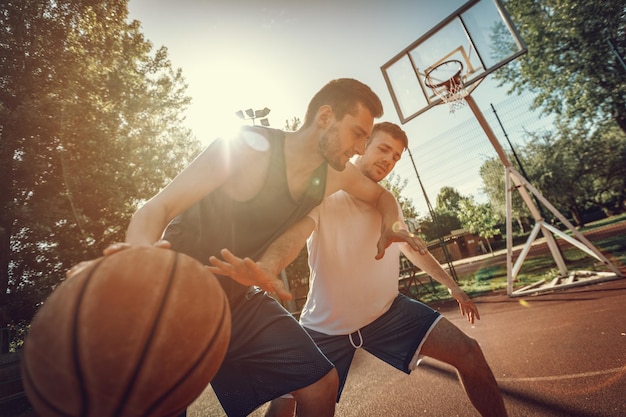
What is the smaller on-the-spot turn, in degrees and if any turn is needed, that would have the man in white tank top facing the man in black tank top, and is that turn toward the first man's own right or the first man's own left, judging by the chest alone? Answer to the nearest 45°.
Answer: approximately 45° to the first man's own right

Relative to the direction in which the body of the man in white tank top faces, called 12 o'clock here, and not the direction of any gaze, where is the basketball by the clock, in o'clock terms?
The basketball is roughly at 1 o'clock from the man in white tank top.

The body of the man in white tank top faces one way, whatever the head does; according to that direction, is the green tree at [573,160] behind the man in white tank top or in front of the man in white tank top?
behind

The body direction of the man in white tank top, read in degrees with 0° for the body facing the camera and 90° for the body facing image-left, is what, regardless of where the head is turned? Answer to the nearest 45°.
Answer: approximately 0°
